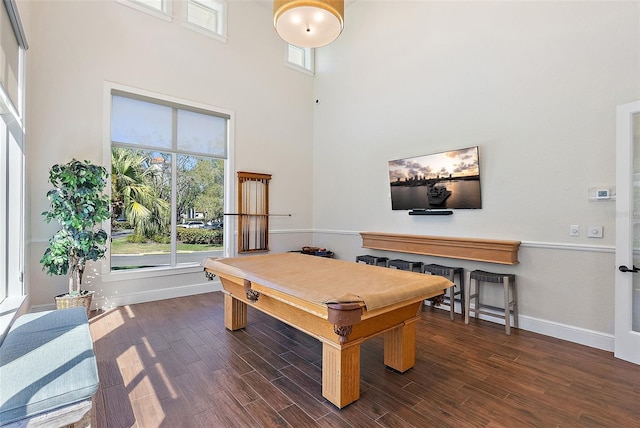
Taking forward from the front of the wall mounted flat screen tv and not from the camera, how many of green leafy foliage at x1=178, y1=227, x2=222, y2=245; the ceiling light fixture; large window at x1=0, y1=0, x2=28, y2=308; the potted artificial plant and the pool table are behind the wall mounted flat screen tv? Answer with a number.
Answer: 0

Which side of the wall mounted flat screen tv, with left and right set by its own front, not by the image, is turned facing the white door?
left

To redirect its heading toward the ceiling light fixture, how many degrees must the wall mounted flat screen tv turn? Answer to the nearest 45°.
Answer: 0° — it already faces it

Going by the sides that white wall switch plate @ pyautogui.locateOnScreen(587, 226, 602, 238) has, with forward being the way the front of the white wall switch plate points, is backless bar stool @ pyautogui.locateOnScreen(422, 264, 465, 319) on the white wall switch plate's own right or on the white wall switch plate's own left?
on the white wall switch plate's own right

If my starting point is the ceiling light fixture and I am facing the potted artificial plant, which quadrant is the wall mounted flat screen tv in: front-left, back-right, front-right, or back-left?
back-right

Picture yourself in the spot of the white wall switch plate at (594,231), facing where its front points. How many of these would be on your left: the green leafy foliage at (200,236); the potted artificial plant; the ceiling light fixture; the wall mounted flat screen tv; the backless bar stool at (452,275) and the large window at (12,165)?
0

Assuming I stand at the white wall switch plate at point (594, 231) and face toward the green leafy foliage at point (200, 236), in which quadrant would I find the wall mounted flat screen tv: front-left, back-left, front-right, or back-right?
front-right

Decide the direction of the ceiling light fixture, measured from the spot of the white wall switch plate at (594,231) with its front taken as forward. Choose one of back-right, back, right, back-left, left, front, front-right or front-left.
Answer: front-right

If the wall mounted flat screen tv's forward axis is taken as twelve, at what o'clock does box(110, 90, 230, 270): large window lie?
The large window is roughly at 1 o'clock from the wall mounted flat screen tv.

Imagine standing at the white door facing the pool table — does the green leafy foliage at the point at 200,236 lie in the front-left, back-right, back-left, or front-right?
front-right

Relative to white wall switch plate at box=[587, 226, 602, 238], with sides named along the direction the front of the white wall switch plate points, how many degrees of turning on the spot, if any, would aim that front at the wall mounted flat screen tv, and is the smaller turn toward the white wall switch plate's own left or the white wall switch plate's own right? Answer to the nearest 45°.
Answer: approximately 90° to the white wall switch plate's own right

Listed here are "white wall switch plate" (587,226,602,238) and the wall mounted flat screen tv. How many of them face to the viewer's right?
0

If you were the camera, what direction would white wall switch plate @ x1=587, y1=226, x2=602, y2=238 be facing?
facing the viewer

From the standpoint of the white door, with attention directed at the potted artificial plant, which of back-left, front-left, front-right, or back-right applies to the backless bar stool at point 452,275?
front-right

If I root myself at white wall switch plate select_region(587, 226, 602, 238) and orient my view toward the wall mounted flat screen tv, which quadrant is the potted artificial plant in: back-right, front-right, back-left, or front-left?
front-left

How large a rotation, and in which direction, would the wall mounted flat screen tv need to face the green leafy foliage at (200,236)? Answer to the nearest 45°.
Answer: approximately 45° to its right

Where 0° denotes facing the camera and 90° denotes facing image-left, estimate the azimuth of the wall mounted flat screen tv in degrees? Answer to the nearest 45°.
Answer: approximately 45°

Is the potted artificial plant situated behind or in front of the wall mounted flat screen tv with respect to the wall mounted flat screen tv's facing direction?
in front

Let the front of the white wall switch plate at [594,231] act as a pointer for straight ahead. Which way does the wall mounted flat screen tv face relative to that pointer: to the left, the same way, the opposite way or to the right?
the same way
